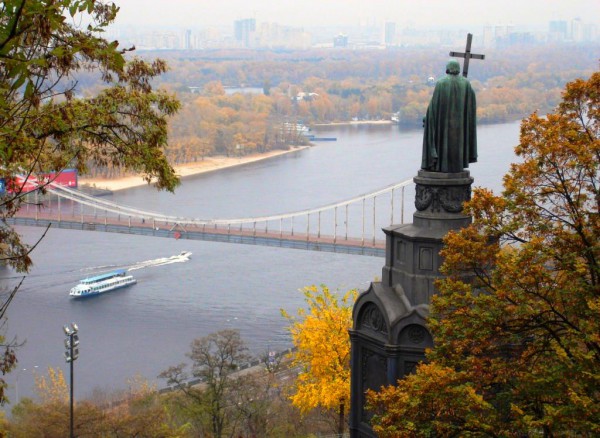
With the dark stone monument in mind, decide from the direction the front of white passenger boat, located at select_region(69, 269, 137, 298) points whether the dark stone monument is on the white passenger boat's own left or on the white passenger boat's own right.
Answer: on the white passenger boat's own left

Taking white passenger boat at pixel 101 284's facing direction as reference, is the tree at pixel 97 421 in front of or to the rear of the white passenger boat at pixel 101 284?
in front

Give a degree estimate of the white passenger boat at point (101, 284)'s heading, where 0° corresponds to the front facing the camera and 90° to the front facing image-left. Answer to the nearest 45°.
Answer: approximately 45°

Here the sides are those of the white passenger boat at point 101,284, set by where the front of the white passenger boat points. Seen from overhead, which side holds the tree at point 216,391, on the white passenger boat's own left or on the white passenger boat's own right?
on the white passenger boat's own left

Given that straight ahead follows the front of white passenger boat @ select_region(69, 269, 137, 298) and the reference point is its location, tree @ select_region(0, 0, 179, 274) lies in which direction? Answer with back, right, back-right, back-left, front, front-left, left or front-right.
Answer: front-left

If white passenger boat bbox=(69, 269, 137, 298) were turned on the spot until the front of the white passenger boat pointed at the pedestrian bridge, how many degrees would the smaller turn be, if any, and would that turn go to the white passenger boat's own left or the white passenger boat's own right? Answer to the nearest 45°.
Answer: approximately 180°
